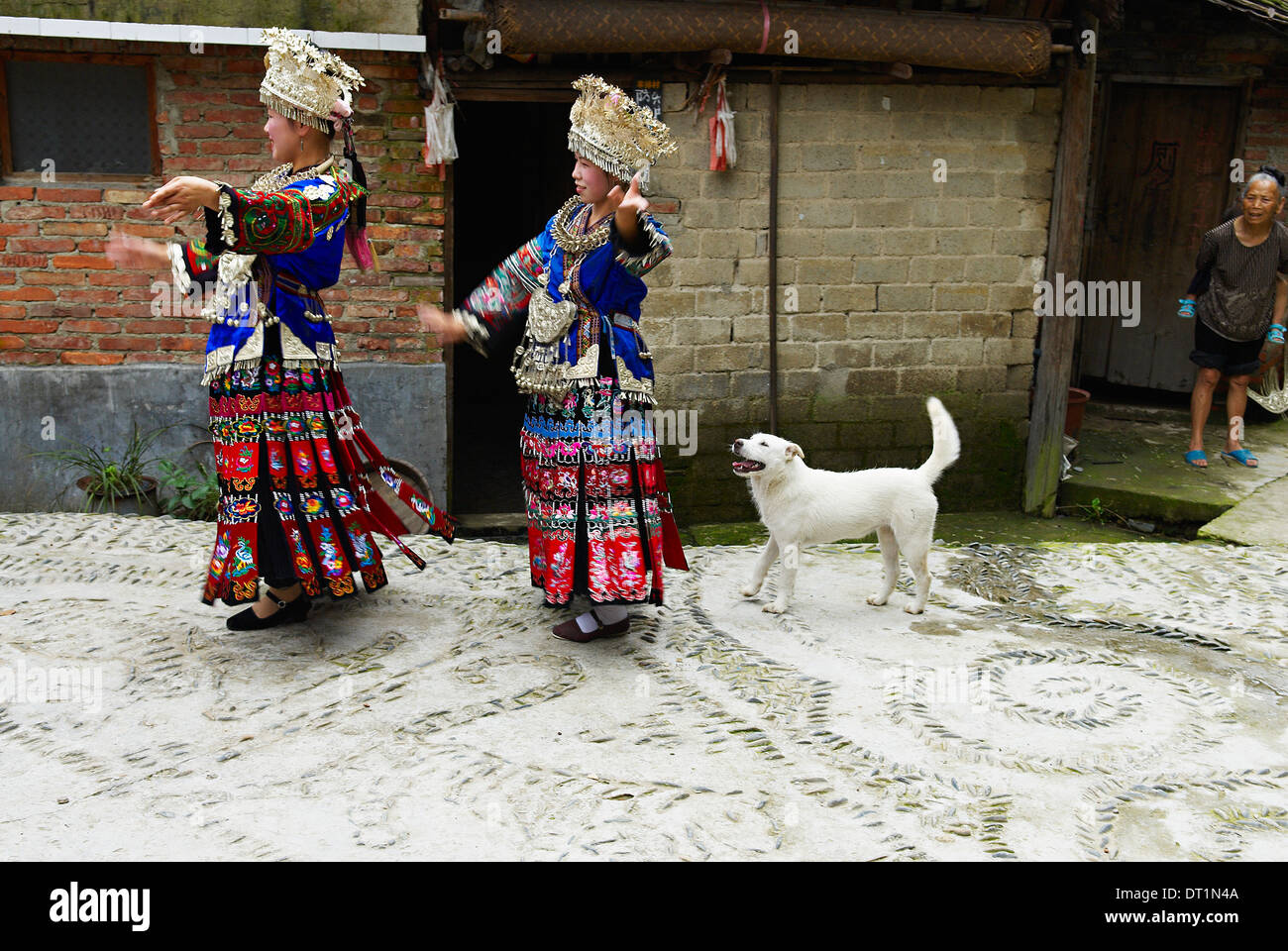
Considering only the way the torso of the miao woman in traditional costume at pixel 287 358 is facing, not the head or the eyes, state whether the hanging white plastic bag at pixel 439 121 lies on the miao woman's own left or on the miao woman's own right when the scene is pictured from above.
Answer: on the miao woman's own right

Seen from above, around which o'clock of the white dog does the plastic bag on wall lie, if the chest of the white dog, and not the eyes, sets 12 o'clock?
The plastic bag on wall is roughly at 2 o'clock from the white dog.

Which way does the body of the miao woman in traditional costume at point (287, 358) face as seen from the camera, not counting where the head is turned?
to the viewer's left

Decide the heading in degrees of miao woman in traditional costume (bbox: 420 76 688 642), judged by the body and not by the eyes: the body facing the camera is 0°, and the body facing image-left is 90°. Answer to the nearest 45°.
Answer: approximately 45°

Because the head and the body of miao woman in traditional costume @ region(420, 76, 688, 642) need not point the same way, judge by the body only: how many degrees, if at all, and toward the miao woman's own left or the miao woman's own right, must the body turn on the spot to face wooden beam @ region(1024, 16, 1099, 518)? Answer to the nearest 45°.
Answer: approximately 180°

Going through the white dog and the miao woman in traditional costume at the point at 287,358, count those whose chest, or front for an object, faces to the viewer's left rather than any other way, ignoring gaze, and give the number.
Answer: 2

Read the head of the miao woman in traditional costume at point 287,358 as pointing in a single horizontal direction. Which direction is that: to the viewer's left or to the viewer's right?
to the viewer's left

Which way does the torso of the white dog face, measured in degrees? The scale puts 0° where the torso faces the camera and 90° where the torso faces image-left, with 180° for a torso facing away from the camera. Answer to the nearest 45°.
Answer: approximately 90°

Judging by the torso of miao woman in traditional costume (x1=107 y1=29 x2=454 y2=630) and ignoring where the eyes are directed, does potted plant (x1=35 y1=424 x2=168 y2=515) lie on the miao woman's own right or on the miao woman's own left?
on the miao woman's own right

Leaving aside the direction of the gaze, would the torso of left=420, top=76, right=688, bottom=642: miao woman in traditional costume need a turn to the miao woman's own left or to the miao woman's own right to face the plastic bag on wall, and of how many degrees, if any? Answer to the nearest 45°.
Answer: approximately 135° to the miao woman's own right

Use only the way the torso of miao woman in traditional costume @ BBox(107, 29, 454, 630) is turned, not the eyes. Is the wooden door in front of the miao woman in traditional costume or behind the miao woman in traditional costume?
behind
